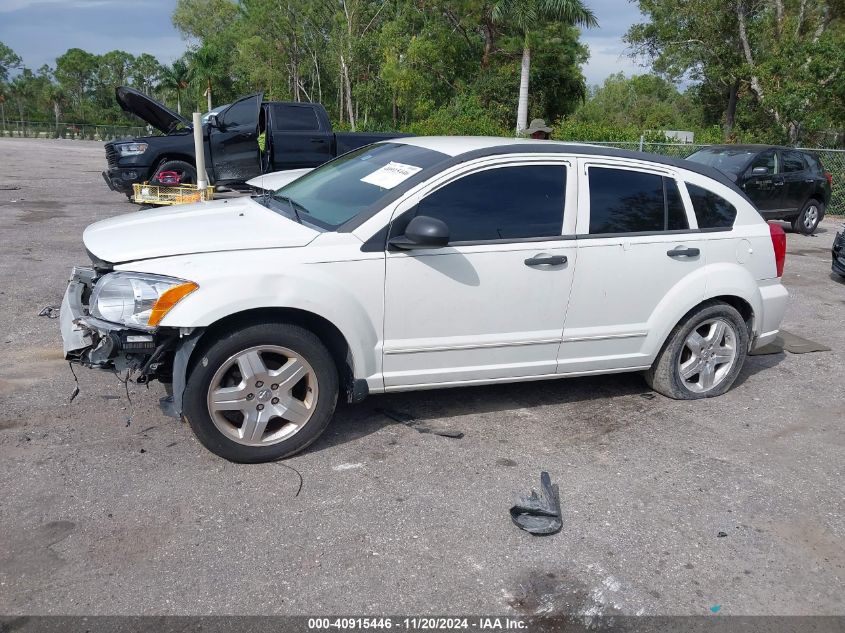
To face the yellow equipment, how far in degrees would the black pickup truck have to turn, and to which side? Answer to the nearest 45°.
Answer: approximately 45° to its left

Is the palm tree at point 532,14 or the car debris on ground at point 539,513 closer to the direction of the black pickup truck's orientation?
the car debris on ground

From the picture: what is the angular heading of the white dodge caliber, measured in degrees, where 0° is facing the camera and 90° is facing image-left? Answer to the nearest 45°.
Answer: approximately 45°

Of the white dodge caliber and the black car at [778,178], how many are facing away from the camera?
0

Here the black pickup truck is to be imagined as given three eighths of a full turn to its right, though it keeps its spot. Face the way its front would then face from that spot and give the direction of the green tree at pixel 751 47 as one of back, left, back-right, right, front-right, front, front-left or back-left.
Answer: front-right

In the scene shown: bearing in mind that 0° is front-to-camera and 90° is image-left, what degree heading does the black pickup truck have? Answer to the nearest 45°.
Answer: approximately 45°

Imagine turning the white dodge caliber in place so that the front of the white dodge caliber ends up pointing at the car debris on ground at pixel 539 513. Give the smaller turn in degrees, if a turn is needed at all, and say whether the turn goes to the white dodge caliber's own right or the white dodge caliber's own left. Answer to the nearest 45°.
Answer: approximately 90° to the white dodge caliber's own left

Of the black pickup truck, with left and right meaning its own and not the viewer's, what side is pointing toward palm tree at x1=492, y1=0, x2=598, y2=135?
back
